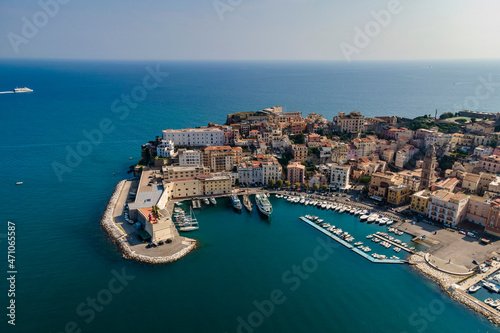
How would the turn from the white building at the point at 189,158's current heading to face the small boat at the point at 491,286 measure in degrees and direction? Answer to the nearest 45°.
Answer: approximately 45° to its left

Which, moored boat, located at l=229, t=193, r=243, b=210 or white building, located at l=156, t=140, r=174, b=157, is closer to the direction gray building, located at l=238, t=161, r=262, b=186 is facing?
the moored boat

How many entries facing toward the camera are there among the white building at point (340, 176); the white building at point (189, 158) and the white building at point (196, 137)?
3

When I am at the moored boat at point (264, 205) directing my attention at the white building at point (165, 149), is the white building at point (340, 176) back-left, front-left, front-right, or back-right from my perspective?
back-right

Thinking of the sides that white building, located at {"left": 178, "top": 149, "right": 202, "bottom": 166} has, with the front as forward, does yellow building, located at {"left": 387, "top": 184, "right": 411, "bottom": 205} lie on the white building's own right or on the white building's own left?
on the white building's own left

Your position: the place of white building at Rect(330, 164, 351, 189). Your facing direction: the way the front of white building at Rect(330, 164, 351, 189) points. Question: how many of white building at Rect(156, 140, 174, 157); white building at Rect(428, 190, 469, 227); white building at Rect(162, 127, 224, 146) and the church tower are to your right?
2
